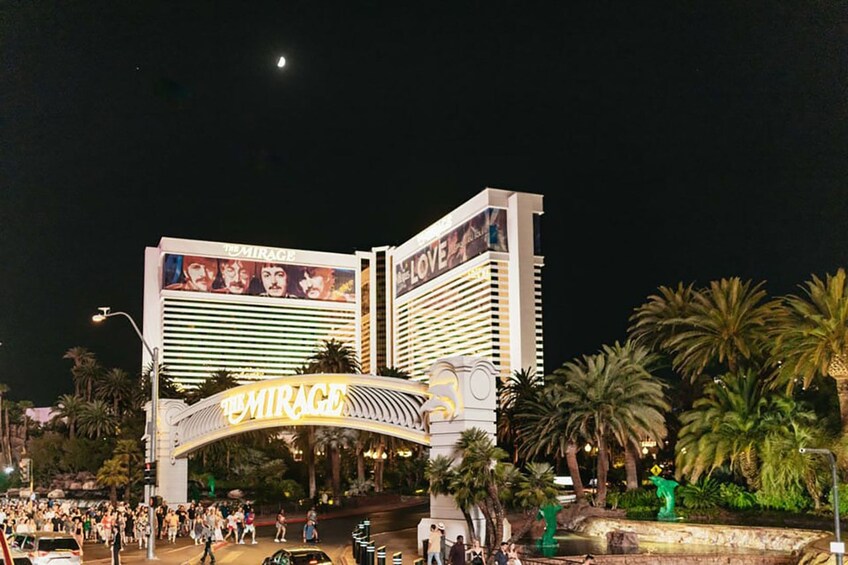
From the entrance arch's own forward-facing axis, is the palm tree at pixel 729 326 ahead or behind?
behind

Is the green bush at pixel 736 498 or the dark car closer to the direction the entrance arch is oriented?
the dark car

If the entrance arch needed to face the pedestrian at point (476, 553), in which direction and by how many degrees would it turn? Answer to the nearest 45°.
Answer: approximately 45° to its left

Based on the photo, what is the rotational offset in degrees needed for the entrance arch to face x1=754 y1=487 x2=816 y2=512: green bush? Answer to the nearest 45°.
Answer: approximately 135° to its left

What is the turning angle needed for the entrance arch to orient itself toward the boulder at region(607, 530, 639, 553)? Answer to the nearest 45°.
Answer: approximately 135° to its left

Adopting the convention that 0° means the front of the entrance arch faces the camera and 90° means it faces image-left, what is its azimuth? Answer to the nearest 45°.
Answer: approximately 45°

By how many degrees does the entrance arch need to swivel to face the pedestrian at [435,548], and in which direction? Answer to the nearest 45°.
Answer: approximately 45° to its left
